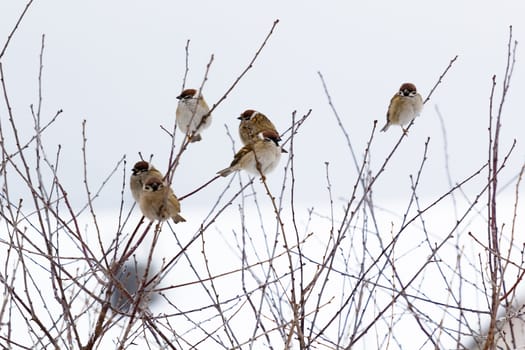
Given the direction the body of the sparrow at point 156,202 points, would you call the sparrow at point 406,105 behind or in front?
behind

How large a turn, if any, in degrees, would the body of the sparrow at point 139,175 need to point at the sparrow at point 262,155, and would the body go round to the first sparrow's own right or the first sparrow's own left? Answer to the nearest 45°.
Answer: approximately 135° to the first sparrow's own left

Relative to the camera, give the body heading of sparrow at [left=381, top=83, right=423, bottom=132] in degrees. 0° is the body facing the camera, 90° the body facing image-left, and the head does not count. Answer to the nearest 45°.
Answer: approximately 315°

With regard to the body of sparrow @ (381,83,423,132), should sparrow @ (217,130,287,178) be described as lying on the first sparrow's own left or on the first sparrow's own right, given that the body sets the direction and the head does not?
on the first sparrow's own right

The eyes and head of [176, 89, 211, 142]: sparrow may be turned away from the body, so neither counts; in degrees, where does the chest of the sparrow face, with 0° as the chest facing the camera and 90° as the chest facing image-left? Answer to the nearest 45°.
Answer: approximately 45°

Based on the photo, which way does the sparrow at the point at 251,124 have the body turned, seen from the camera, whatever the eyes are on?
to the viewer's left

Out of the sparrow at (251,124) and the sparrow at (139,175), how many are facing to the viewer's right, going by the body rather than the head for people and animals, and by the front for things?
0

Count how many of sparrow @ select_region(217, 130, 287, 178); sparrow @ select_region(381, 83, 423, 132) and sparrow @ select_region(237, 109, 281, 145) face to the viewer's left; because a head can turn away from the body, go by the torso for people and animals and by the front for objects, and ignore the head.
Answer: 1

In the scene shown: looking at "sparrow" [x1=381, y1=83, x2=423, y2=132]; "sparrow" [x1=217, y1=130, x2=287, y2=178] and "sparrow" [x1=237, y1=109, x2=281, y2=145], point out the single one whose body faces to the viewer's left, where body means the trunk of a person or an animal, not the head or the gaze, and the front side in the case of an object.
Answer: "sparrow" [x1=237, y1=109, x2=281, y2=145]

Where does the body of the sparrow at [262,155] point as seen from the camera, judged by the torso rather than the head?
to the viewer's right

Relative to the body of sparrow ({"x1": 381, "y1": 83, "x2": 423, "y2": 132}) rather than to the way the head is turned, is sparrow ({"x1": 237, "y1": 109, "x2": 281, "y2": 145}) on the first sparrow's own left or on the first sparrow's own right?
on the first sparrow's own right

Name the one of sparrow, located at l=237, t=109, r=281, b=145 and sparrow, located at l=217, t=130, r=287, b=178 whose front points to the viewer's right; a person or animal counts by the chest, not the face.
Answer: sparrow, located at l=217, t=130, r=287, b=178

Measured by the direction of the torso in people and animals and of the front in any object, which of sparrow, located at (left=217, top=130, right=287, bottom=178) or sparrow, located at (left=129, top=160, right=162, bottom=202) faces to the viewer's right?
sparrow, located at (left=217, top=130, right=287, bottom=178)

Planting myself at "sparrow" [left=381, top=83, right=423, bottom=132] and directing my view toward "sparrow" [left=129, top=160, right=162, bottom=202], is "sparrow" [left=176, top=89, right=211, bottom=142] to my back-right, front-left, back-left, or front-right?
front-right
